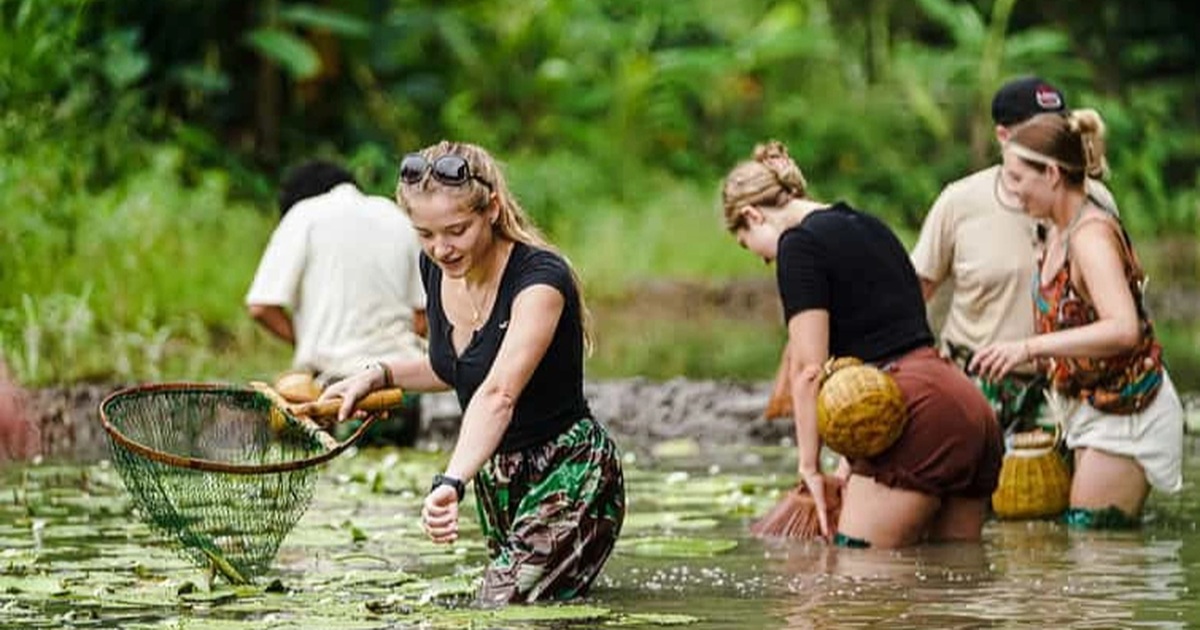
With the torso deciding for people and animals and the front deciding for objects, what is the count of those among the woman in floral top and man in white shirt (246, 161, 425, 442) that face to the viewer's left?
1

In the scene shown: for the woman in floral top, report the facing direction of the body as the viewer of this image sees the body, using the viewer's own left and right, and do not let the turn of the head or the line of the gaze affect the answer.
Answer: facing to the left of the viewer

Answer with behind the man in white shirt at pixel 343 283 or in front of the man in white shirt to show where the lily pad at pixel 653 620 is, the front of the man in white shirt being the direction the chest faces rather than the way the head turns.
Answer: behind

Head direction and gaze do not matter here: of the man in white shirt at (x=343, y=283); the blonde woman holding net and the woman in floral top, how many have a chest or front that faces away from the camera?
1

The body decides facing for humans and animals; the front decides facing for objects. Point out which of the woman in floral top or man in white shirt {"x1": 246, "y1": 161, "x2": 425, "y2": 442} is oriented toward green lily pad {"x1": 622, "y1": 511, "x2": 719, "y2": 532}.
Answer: the woman in floral top

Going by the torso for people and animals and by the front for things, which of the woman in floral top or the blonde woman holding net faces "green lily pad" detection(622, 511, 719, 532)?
the woman in floral top

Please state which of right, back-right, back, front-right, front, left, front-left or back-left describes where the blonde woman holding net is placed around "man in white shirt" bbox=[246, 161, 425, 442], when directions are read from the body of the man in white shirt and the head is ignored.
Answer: back

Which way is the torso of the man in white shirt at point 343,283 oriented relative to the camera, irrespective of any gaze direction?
away from the camera

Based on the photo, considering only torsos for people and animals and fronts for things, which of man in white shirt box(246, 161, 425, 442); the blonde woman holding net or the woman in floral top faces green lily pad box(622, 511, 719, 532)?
the woman in floral top

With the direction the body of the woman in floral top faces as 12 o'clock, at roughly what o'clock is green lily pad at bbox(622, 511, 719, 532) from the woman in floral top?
The green lily pad is roughly at 12 o'clock from the woman in floral top.

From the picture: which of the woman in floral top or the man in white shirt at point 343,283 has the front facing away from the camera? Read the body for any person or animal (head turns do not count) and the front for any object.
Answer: the man in white shirt

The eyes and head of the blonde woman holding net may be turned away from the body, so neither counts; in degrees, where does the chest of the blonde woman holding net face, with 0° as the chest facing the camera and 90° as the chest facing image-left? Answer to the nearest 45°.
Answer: approximately 45°
